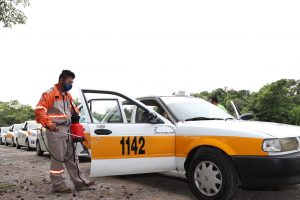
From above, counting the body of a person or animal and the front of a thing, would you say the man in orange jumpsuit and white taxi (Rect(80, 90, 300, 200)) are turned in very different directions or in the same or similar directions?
same or similar directions

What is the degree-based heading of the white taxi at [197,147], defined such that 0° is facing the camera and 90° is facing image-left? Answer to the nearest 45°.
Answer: approximately 315°

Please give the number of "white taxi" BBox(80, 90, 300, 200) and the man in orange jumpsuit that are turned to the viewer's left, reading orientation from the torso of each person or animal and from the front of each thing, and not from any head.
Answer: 0

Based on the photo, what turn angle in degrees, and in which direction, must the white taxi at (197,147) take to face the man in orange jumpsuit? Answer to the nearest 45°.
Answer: approximately 135° to its right

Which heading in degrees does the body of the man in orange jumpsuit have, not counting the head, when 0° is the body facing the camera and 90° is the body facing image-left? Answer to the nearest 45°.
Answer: approximately 315°

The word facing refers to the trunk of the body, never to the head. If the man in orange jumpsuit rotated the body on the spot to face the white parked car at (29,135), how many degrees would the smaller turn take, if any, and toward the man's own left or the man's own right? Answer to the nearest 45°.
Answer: approximately 135° to the man's own left

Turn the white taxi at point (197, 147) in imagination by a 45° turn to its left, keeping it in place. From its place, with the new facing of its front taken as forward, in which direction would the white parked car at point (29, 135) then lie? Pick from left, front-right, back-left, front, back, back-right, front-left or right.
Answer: back-left

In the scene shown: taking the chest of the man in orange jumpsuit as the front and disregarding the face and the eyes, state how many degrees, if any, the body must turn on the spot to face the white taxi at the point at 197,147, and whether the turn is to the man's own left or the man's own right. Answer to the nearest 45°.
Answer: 0° — they already face it

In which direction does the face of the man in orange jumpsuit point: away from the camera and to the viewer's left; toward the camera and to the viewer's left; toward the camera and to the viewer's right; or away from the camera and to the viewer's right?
toward the camera and to the viewer's right
